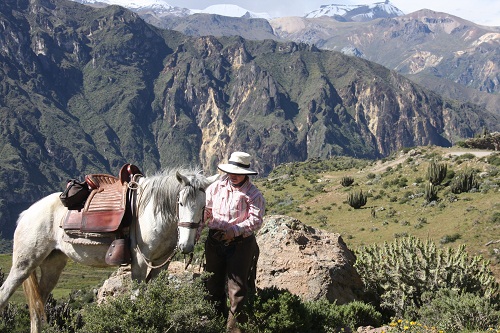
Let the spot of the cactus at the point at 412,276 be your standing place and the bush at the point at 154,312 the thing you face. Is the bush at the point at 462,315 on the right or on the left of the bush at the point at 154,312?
left

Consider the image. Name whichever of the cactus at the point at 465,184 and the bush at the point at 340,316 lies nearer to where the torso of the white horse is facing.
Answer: the bush

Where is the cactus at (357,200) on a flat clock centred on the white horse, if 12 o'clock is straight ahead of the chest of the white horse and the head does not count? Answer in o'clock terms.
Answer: The cactus is roughly at 10 o'clock from the white horse.

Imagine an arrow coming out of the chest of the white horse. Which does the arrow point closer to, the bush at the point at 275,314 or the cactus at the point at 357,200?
the bush

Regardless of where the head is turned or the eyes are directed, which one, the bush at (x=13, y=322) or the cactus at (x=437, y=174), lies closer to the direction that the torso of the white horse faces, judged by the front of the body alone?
the cactus

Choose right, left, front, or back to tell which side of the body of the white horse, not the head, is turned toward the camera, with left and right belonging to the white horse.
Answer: right

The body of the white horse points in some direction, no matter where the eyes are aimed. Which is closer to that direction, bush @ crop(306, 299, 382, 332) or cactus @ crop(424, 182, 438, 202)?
the bush

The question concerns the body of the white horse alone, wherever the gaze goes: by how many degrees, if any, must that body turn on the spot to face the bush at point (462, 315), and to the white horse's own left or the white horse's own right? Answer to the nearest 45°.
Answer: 0° — it already faces it

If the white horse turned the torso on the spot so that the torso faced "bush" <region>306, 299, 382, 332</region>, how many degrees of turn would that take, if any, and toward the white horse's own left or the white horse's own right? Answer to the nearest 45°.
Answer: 0° — it already faces it
